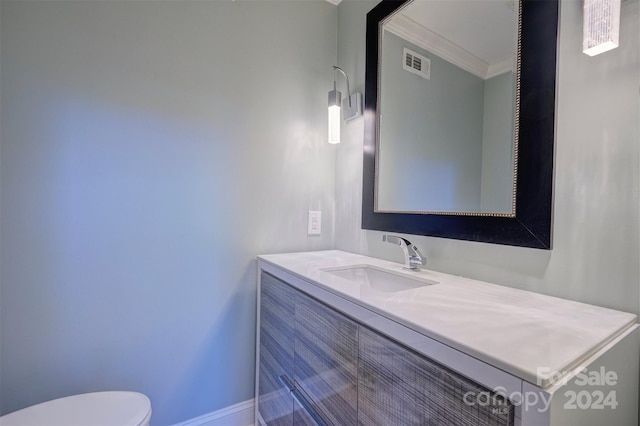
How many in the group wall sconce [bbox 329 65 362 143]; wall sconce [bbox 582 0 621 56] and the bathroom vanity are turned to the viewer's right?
0

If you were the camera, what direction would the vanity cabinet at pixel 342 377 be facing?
facing the viewer and to the left of the viewer

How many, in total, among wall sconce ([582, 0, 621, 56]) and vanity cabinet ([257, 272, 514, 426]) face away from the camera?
0
